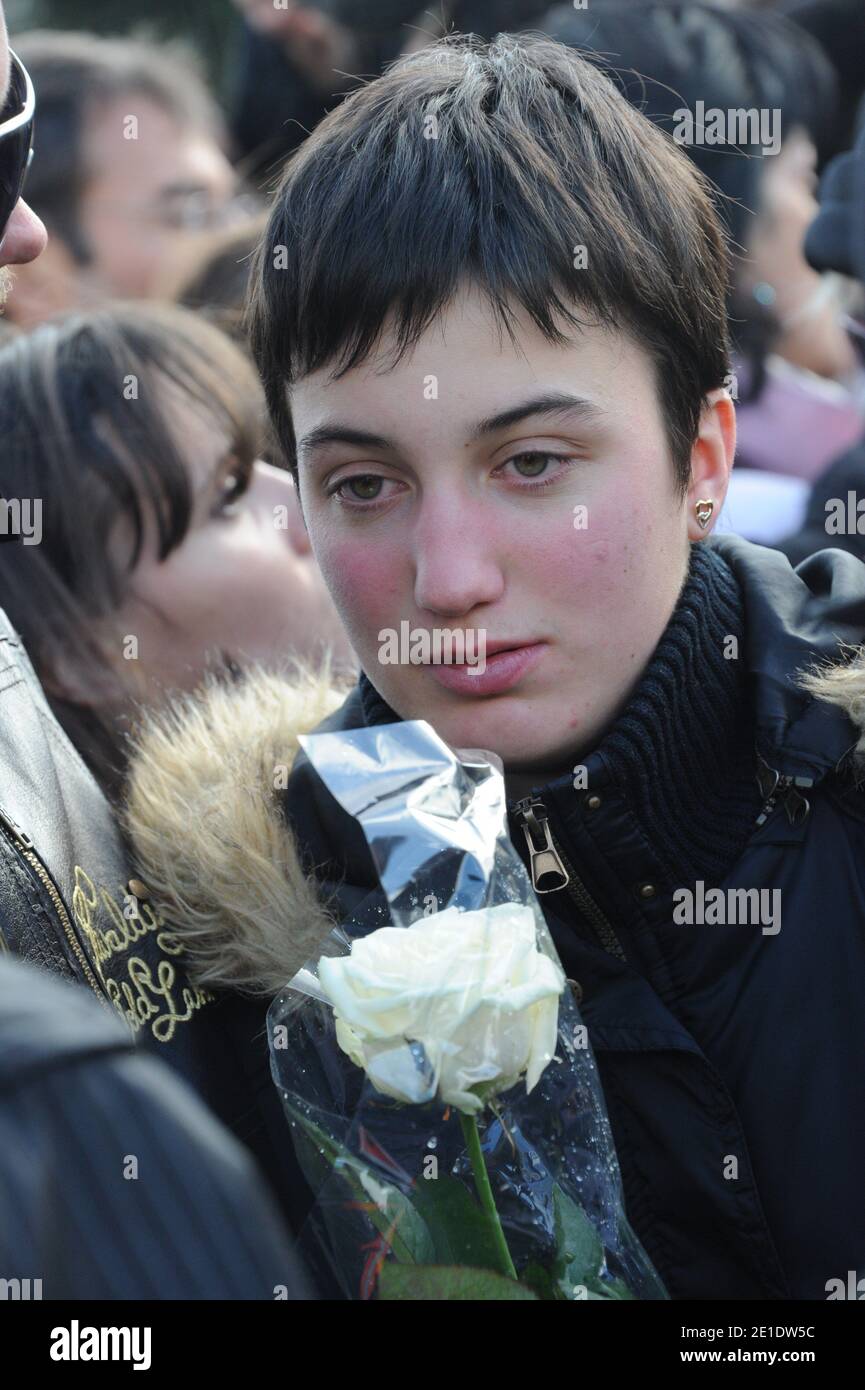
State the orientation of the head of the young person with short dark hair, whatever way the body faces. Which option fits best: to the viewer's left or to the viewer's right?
to the viewer's left

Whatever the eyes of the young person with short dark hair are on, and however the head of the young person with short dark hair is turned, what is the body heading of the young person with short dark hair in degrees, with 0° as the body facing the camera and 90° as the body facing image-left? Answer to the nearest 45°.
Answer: approximately 45°
